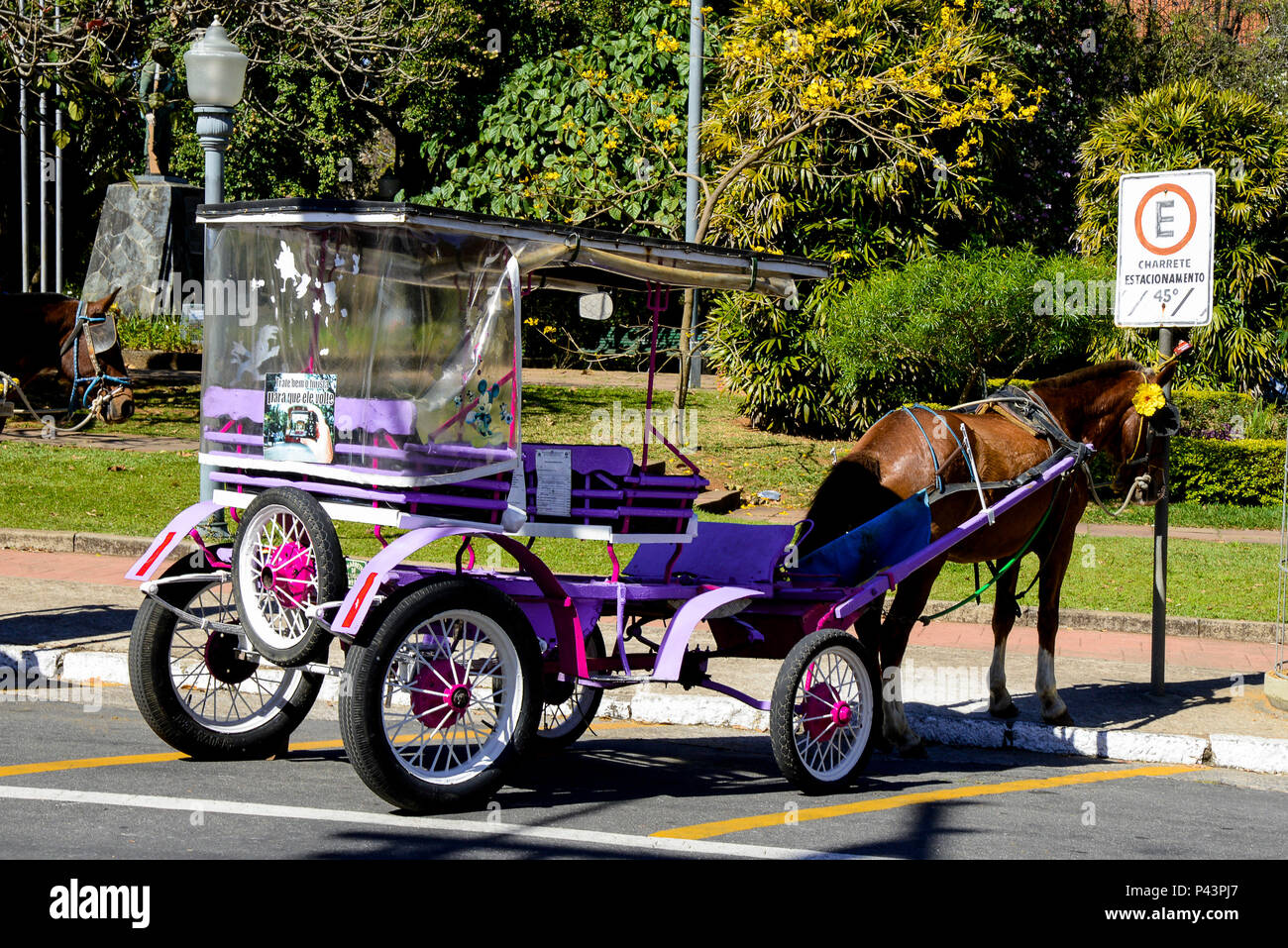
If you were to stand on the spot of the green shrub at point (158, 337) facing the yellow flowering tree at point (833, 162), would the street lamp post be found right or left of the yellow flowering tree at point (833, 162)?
right

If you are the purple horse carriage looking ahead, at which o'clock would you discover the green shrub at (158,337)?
The green shrub is roughly at 10 o'clock from the purple horse carriage.

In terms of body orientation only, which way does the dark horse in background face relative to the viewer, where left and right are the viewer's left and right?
facing to the right of the viewer

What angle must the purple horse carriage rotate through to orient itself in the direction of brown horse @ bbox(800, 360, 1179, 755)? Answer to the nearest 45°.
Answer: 0° — it already faces it

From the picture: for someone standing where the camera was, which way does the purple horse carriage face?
facing away from the viewer and to the right of the viewer
